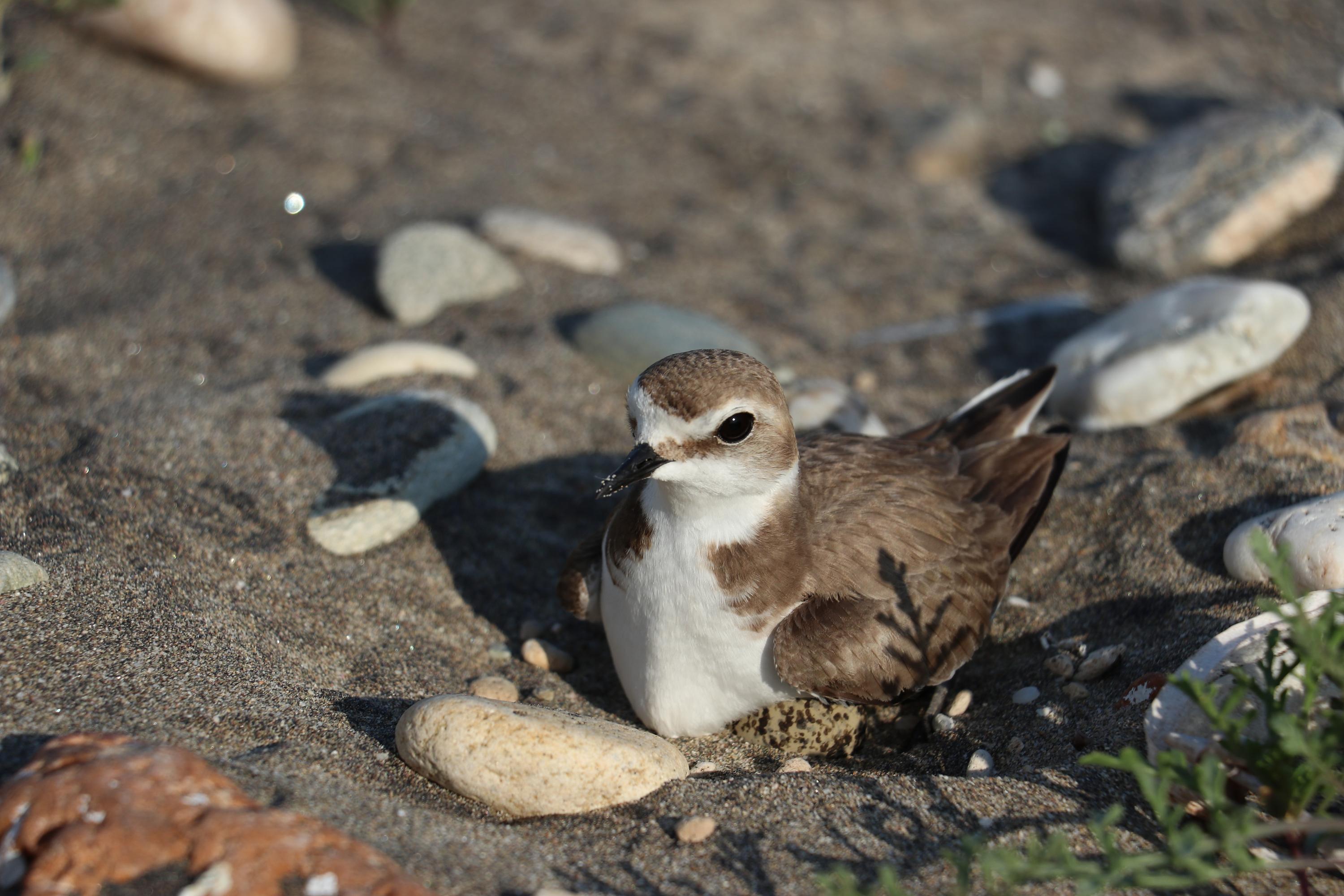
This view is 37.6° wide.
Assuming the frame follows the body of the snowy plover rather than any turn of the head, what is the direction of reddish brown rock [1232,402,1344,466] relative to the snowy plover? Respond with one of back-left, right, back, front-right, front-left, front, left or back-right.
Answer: back

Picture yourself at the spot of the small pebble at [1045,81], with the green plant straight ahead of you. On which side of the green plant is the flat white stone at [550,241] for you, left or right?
right

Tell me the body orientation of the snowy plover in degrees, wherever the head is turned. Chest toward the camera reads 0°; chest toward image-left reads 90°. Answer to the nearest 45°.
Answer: approximately 45°

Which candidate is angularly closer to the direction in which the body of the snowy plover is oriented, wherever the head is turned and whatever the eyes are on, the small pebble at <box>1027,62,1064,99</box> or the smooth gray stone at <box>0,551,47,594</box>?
the smooth gray stone

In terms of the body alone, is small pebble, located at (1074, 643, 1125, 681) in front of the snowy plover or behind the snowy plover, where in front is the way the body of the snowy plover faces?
behind

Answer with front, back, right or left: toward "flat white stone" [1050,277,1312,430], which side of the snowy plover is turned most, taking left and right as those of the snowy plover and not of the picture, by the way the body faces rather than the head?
back

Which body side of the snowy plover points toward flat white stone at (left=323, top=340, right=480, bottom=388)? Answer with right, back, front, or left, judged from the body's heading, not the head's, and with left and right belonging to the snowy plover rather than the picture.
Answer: right

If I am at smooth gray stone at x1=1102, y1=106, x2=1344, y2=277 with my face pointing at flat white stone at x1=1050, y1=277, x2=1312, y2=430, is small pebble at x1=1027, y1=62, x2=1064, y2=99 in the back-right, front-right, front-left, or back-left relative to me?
back-right

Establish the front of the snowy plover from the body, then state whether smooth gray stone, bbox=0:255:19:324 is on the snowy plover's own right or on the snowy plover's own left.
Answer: on the snowy plover's own right

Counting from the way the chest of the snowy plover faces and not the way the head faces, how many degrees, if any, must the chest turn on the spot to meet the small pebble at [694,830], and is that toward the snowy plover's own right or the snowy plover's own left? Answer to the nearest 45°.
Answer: approximately 45° to the snowy plover's own left

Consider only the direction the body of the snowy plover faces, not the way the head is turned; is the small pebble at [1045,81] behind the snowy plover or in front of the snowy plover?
behind

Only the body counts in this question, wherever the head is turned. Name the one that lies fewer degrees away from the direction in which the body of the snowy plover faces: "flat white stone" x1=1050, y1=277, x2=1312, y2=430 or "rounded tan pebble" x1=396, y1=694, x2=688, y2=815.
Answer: the rounded tan pebble
